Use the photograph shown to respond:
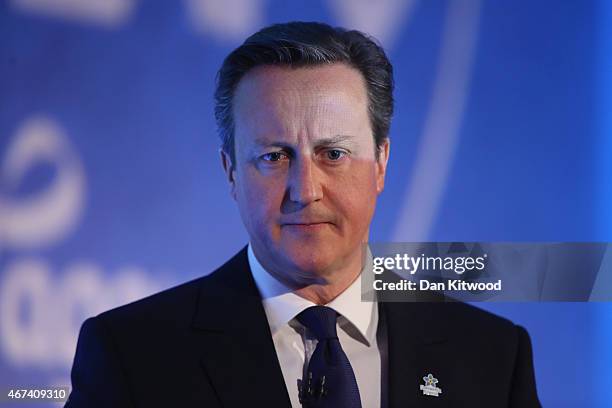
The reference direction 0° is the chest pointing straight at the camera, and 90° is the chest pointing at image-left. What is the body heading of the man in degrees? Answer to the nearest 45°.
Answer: approximately 0°
